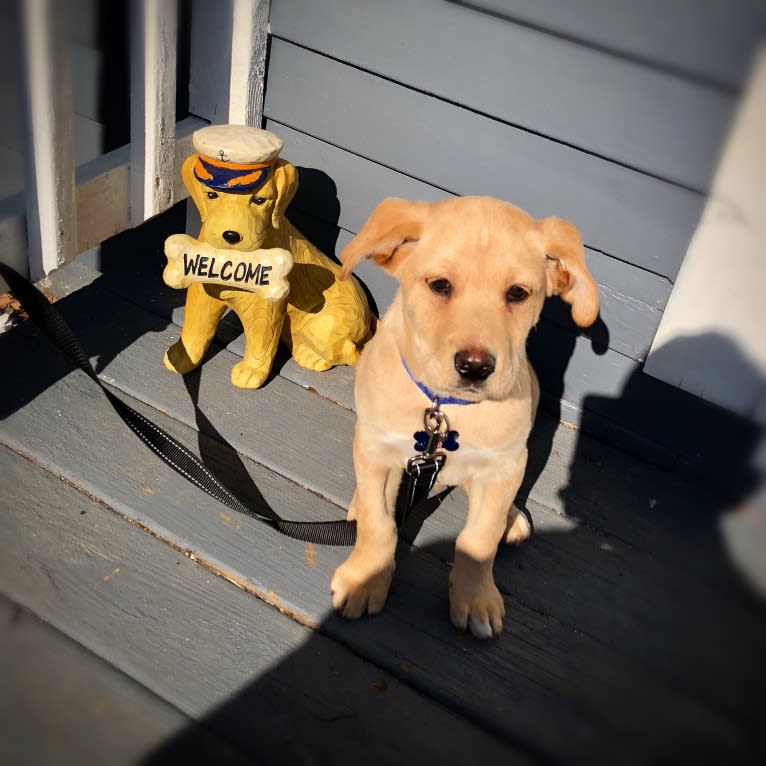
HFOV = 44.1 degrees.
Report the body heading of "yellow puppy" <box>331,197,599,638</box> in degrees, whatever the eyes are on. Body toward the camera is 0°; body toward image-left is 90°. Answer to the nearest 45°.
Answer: approximately 0°

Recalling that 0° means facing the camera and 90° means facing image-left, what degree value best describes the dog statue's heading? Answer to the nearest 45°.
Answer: approximately 45°

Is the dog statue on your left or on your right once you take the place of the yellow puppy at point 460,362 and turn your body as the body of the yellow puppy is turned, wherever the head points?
on your right
